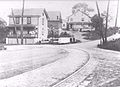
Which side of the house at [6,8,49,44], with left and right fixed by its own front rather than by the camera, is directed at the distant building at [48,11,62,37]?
left

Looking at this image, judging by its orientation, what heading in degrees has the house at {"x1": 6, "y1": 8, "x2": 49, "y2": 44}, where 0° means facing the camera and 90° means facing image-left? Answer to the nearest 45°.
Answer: approximately 0°
